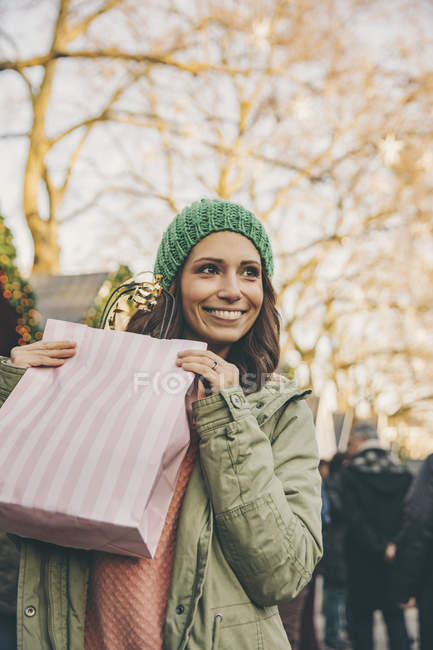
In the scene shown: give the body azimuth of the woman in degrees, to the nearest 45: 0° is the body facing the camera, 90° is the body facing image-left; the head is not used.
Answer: approximately 45°

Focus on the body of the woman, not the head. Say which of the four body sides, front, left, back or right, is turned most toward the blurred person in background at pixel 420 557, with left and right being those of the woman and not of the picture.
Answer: back

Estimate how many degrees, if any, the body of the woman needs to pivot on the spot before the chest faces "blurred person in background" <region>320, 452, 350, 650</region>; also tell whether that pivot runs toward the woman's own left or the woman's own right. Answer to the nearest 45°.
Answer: approximately 135° to the woman's own right

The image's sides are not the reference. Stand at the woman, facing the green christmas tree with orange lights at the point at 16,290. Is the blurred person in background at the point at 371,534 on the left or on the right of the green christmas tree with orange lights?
right

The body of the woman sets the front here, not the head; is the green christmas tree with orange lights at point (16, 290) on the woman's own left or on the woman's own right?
on the woman's own right

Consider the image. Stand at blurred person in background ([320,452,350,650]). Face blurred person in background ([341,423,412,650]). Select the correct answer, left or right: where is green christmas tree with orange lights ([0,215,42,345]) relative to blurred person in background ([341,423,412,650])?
right
